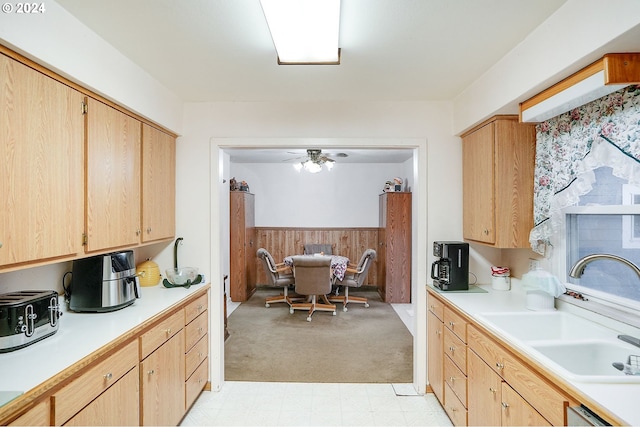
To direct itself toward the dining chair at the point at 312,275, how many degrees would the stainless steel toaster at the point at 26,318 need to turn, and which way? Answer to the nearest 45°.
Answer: approximately 90° to its left

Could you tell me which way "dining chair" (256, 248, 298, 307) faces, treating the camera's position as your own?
facing to the right of the viewer

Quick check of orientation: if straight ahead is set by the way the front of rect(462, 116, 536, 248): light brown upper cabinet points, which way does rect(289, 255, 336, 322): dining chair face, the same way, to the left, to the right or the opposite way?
to the right

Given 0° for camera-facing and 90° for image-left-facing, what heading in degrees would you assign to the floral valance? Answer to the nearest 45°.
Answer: approximately 45°

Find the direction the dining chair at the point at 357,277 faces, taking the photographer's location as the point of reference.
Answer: facing to the left of the viewer

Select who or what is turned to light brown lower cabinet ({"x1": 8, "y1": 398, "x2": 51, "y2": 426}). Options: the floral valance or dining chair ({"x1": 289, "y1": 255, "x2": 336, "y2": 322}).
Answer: the floral valance

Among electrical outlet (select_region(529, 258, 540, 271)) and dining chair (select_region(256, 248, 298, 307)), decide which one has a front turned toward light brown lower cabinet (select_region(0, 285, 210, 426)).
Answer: the electrical outlet

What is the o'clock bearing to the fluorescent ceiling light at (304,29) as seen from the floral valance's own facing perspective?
The fluorescent ceiling light is roughly at 12 o'clock from the floral valance.
